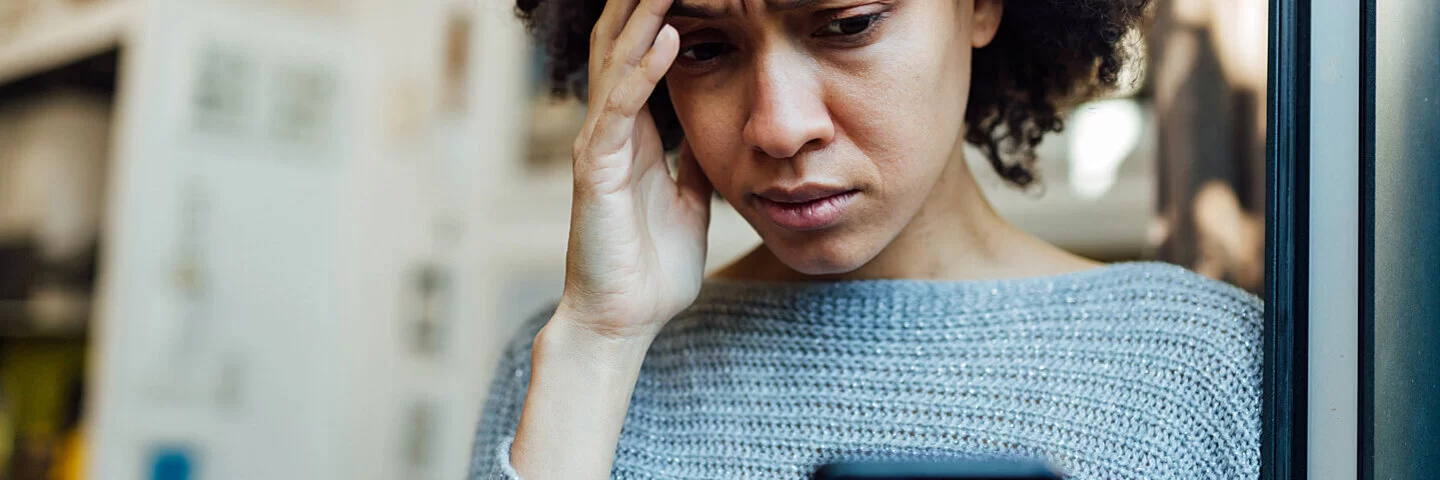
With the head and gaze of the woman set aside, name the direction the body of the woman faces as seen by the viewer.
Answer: toward the camera

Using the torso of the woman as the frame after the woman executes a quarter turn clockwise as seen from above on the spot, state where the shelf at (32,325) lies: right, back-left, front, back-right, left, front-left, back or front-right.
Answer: front-right

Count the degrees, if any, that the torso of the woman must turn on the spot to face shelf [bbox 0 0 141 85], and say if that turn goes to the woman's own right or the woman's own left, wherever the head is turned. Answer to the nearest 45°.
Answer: approximately 135° to the woman's own right
